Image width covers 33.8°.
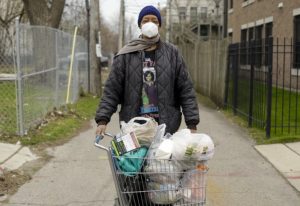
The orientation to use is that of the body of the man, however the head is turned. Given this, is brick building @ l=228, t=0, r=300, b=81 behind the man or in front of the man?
behind

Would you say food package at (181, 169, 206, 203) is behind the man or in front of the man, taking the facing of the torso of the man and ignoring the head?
in front

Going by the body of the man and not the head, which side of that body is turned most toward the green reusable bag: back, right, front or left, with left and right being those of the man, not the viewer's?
front

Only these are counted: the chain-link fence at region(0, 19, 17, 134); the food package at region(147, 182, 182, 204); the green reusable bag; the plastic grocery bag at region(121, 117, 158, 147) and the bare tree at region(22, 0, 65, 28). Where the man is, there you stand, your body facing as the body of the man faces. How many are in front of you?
3

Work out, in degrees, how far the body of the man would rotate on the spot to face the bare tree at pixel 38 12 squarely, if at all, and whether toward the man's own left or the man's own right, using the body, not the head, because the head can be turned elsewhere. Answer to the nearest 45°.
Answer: approximately 180°

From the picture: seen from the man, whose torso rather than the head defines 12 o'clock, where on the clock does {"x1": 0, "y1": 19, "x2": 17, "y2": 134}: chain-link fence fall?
The chain-link fence is roughly at 5 o'clock from the man.

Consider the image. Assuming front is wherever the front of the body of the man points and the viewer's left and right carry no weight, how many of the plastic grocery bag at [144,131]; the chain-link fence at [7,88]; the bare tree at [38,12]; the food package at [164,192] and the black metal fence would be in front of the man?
2

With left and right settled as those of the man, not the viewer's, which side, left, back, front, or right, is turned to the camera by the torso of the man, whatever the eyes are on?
front

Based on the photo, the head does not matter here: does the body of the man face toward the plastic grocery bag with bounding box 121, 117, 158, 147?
yes

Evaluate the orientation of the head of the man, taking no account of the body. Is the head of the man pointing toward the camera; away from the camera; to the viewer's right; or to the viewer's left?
toward the camera

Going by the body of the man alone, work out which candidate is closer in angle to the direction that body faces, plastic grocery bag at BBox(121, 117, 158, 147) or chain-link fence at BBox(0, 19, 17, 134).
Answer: the plastic grocery bag

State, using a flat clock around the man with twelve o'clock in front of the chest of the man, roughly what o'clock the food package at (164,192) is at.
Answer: The food package is roughly at 12 o'clock from the man.

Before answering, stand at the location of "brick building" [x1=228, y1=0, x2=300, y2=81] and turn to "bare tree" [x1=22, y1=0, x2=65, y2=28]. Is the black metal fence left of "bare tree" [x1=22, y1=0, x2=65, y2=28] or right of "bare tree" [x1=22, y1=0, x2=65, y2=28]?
left
